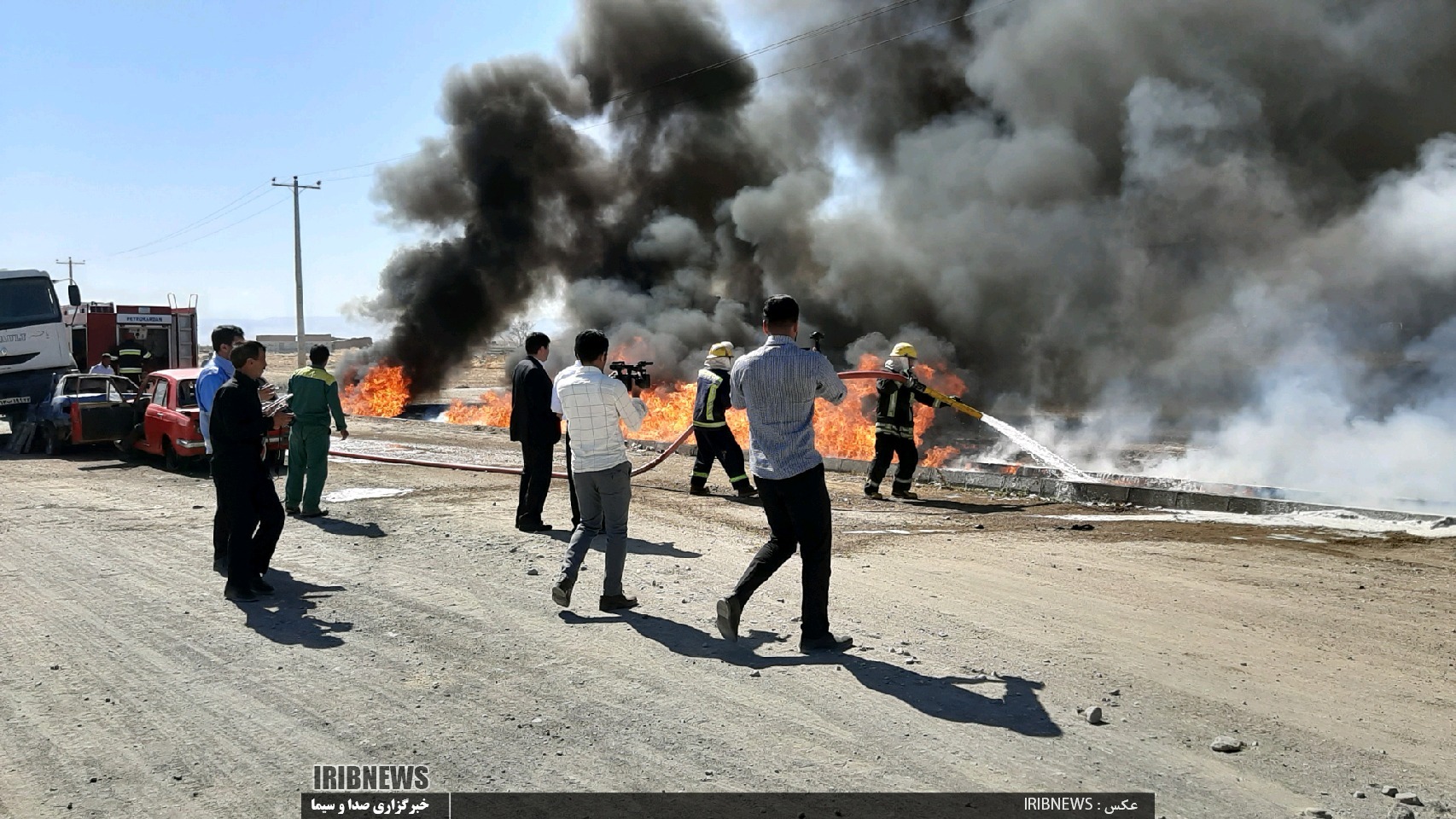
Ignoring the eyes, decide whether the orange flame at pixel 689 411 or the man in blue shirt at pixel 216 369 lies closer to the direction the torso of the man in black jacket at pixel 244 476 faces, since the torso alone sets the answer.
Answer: the orange flame

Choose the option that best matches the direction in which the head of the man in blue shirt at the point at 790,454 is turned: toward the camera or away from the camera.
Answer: away from the camera

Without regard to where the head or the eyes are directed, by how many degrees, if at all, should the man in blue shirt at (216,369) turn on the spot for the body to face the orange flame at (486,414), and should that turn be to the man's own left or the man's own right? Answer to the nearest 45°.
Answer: approximately 90° to the man's own left

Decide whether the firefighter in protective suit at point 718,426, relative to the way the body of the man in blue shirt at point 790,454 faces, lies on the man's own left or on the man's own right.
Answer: on the man's own left

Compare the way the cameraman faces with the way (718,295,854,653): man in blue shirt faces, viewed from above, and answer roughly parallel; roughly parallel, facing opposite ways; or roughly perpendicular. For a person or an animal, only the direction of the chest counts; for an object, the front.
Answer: roughly parallel

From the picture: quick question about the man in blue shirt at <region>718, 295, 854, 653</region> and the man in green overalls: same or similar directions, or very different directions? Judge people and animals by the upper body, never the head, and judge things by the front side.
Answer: same or similar directions

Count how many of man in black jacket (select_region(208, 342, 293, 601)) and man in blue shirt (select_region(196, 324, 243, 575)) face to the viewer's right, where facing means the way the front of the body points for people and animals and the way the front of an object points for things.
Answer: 2

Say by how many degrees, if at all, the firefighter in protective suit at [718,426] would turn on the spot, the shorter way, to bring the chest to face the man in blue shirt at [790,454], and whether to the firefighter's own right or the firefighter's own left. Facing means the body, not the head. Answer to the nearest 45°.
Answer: approximately 135° to the firefighter's own right

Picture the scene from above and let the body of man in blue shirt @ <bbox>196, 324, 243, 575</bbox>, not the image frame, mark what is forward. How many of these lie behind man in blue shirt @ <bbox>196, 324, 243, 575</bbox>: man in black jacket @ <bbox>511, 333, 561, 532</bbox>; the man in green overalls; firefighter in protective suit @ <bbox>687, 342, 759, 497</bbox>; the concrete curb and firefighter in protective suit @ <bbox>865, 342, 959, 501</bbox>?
0

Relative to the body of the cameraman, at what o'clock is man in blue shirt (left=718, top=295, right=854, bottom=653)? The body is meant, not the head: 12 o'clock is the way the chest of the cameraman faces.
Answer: The man in blue shirt is roughly at 3 o'clock from the cameraman.

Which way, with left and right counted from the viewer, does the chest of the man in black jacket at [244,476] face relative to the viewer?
facing to the right of the viewer

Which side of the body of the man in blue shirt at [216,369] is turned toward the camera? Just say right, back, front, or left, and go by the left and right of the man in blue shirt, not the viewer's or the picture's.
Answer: right

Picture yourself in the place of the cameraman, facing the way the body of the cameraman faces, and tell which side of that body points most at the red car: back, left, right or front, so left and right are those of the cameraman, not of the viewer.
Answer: left

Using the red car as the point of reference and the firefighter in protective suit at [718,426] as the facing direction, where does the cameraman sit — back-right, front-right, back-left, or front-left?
front-right

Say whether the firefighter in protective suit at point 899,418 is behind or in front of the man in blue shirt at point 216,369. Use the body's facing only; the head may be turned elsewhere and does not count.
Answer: in front

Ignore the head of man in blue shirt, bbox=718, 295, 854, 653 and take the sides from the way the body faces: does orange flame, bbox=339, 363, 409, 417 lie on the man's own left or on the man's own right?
on the man's own left

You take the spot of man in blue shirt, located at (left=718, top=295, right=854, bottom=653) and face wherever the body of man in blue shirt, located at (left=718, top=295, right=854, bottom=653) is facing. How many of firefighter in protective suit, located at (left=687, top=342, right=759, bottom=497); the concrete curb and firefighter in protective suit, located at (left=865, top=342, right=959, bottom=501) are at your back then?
0

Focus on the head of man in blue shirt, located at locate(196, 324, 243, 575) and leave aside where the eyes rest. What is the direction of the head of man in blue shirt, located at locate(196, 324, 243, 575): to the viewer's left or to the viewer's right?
to the viewer's right

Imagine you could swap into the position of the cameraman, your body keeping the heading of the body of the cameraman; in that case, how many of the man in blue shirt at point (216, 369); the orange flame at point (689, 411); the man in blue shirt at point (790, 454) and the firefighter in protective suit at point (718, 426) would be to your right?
1

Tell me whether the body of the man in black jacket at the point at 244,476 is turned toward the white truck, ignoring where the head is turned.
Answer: no
